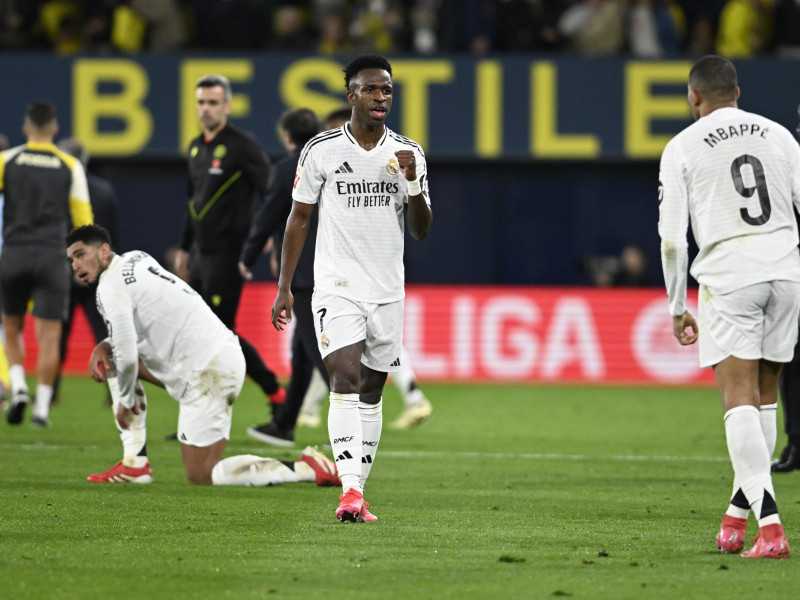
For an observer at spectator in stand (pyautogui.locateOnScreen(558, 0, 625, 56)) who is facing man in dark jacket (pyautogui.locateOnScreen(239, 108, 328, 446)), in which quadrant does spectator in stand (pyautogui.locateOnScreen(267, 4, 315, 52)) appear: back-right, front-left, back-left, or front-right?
front-right

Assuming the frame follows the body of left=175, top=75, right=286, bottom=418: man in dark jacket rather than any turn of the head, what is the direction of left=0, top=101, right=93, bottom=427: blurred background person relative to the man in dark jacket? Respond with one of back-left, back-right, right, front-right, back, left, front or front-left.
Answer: right

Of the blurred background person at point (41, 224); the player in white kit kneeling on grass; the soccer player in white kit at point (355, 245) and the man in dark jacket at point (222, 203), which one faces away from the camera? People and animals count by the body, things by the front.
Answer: the blurred background person

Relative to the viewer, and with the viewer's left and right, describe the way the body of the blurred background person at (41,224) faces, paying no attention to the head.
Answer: facing away from the viewer

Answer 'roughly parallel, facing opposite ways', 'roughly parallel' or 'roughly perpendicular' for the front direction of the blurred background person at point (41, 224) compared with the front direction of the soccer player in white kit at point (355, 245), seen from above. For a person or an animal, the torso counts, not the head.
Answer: roughly parallel, facing opposite ways

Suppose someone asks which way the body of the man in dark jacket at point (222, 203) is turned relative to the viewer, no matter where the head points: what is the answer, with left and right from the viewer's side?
facing the viewer and to the left of the viewer

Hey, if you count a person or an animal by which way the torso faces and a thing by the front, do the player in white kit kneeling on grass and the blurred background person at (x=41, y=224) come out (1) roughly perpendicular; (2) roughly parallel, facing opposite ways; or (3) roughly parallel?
roughly perpendicular

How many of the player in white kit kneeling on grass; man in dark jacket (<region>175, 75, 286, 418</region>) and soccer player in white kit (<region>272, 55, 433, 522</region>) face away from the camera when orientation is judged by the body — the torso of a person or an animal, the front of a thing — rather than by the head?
0

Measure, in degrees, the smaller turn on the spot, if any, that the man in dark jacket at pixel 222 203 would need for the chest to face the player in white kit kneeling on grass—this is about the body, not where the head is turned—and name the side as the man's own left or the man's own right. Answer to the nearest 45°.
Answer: approximately 45° to the man's own left

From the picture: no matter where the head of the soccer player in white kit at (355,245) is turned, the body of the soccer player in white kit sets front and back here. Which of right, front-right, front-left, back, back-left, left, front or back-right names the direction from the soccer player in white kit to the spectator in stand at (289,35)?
back

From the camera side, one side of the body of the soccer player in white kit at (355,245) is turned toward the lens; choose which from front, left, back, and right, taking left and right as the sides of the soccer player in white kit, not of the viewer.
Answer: front

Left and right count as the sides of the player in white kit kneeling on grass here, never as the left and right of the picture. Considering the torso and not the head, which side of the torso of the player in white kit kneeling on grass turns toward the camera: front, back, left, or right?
left

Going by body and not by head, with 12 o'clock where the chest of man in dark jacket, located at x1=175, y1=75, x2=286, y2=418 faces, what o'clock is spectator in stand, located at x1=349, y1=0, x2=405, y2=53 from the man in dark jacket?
The spectator in stand is roughly at 5 o'clock from the man in dark jacket.

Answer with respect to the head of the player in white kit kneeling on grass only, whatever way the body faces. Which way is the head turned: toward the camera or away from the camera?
toward the camera

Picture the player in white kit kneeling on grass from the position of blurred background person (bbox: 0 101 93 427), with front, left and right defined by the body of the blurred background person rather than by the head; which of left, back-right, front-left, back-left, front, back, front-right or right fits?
back

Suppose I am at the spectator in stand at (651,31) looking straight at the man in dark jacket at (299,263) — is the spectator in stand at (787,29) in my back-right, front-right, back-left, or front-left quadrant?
back-left
